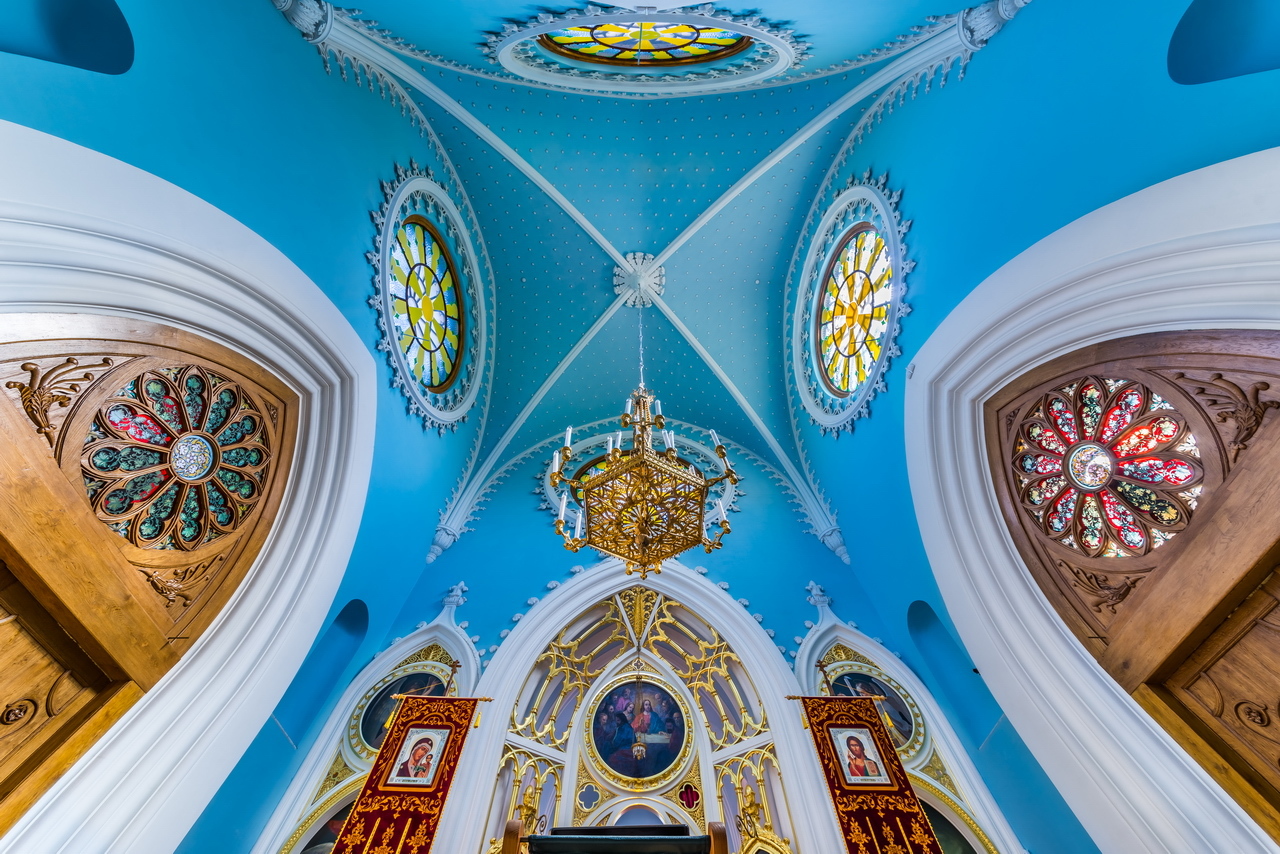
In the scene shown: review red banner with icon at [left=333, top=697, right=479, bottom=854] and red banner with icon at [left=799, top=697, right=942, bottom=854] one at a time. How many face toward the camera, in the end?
2

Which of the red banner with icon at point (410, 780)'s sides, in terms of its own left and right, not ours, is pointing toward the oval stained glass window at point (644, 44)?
front

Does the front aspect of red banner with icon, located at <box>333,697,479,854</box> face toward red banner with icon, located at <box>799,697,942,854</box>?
no

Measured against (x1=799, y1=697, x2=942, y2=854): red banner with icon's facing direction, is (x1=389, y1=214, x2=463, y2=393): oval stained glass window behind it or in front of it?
in front

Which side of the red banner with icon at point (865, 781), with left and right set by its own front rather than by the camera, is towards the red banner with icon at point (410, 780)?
right

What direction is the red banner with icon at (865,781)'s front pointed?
toward the camera

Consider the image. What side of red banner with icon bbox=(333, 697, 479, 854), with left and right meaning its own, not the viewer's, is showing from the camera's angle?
front

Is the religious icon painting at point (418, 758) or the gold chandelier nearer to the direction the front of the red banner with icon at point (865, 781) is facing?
the gold chandelier

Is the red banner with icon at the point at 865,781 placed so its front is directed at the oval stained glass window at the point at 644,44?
yes

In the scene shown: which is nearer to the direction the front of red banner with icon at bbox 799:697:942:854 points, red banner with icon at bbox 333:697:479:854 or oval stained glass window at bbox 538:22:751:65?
the oval stained glass window
